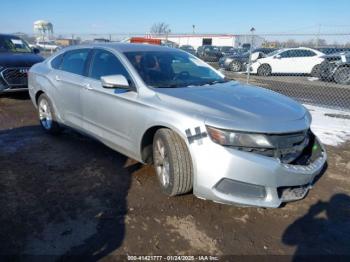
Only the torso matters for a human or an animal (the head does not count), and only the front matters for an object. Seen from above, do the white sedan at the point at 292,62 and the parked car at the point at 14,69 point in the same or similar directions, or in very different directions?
very different directions

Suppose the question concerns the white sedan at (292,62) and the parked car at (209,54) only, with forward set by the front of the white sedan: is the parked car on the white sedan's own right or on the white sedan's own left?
on the white sedan's own right

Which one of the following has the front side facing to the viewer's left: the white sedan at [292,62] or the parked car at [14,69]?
the white sedan

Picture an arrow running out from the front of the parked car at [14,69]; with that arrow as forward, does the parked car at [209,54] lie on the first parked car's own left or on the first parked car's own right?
on the first parked car's own left

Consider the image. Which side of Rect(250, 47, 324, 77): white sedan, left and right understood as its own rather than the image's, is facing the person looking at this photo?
left

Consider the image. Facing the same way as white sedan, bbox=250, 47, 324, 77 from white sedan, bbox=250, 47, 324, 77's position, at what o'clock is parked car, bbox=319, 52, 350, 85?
The parked car is roughly at 8 o'clock from the white sedan.

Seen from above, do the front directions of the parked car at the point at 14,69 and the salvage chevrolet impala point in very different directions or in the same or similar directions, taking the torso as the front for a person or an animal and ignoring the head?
same or similar directions

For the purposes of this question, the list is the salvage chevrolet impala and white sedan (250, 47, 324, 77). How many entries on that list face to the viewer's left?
1

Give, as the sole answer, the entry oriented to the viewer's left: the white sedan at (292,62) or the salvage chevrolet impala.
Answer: the white sedan

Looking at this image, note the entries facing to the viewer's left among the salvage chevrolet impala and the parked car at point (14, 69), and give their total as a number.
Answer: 0

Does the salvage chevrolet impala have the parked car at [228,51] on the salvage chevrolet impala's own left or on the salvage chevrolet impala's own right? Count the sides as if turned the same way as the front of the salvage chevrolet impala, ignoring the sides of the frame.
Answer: on the salvage chevrolet impala's own left

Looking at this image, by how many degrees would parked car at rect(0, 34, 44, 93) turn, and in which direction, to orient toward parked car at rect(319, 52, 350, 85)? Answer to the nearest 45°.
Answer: approximately 45° to its left

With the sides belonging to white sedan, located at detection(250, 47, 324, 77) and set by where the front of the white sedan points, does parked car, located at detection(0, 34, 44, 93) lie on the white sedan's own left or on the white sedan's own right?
on the white sedan's own left

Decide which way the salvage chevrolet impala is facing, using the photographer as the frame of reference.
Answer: facing the viewer and to the right of the viewer
